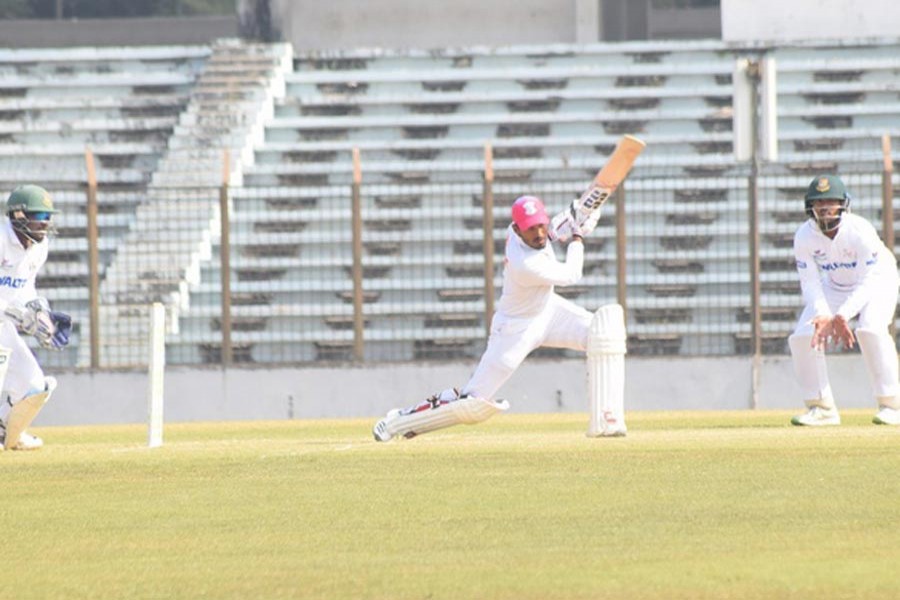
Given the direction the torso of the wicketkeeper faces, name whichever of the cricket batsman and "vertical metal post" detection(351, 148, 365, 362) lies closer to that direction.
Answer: the cricket batsman

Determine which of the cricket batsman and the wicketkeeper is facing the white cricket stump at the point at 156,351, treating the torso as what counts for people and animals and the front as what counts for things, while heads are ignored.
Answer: the wicketkeeper

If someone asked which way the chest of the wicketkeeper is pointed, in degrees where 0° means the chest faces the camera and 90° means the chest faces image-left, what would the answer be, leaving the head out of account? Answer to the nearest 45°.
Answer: approximately 315°

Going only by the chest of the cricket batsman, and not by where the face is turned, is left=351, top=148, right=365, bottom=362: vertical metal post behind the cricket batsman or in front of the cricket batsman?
behind
